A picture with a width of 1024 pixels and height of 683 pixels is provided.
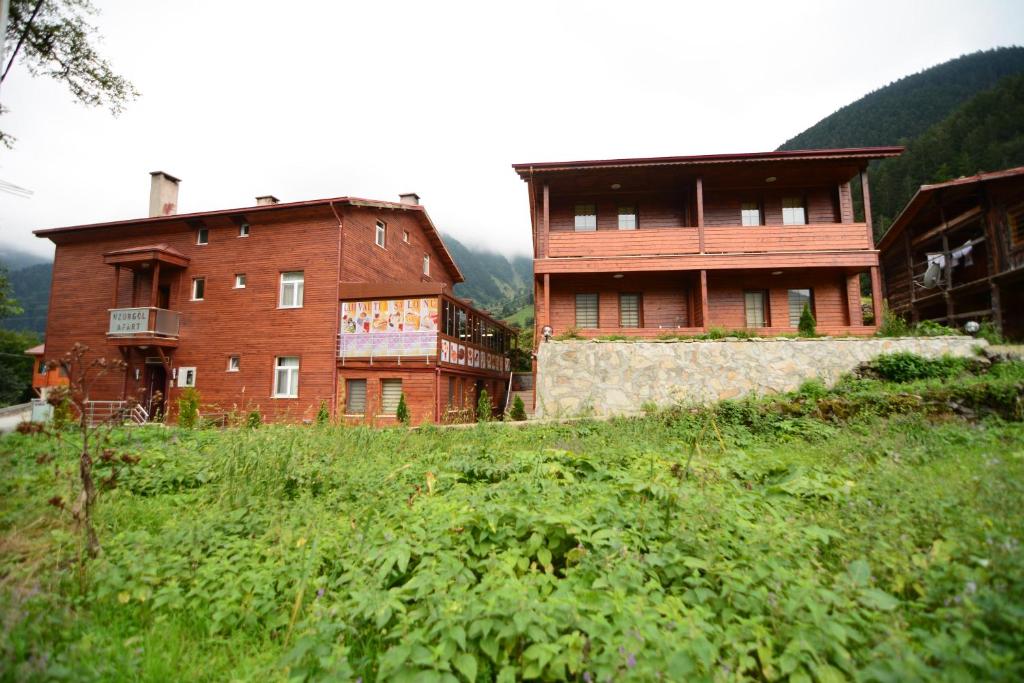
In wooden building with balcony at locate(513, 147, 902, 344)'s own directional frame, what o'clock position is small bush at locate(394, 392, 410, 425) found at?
The small bush is roughly at 2 o'clock from the wooden building with balcony.

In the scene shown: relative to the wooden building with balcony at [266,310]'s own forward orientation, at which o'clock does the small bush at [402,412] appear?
The small bush is roughly at 9 o'clock from the wooden building with balcony.

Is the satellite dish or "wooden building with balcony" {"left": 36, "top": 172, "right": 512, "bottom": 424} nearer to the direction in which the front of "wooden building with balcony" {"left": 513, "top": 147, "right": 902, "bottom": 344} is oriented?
the wooden building with balcony

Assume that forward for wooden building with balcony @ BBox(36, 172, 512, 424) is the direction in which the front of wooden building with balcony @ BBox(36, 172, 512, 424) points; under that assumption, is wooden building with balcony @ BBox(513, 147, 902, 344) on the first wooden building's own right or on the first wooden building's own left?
on the first wooden building's own left

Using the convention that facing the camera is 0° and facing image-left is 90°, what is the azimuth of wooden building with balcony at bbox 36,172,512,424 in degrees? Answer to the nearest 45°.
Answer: approximately 45°

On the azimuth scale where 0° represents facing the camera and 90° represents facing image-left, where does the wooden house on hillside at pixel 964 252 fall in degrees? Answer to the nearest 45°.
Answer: approximately 45°

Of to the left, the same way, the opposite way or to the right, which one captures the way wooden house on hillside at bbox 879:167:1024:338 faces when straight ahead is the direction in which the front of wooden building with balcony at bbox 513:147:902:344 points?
to the right

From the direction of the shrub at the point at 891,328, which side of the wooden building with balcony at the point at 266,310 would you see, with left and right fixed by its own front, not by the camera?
left

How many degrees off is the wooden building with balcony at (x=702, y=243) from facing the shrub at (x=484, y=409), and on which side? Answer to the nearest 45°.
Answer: approximately 45° to its right

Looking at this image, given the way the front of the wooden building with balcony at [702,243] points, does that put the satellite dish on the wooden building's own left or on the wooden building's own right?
on the wooden building's own left
